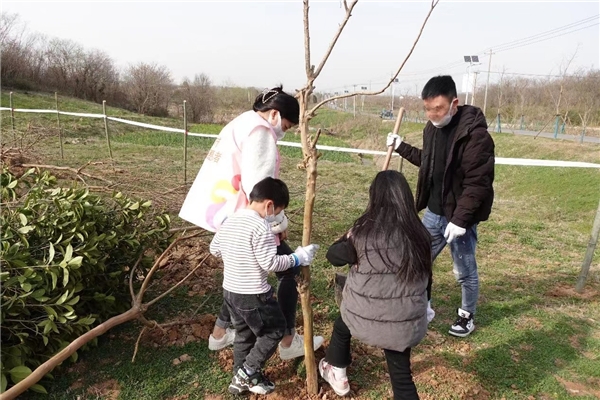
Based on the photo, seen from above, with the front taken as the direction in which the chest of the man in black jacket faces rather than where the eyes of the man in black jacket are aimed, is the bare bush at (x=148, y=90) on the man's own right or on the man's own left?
on the man's own right

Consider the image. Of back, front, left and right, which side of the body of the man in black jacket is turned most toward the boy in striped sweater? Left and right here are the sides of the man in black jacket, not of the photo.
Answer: front

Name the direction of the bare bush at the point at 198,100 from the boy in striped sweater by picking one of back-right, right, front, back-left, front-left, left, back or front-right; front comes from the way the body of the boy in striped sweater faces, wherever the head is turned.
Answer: front-left

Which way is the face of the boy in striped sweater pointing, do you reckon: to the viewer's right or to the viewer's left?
to the viewer's right

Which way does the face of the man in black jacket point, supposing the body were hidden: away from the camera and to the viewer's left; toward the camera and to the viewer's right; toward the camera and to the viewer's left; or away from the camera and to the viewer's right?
toward the camera and to the viewer's left

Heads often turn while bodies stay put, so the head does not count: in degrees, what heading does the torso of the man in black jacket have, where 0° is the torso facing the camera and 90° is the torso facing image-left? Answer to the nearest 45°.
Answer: approximately 45°

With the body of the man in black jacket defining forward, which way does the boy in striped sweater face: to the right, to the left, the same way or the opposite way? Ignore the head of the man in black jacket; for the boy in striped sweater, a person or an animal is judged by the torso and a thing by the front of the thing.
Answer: the opposite way

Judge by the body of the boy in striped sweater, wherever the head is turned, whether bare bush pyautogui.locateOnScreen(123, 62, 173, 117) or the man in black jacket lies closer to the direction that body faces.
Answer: the man in black jacket

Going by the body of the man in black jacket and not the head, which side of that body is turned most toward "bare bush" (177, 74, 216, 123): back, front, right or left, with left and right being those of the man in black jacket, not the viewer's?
right

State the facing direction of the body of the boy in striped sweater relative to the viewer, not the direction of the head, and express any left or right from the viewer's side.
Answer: facing away from the viewer and to the right of the viewer
